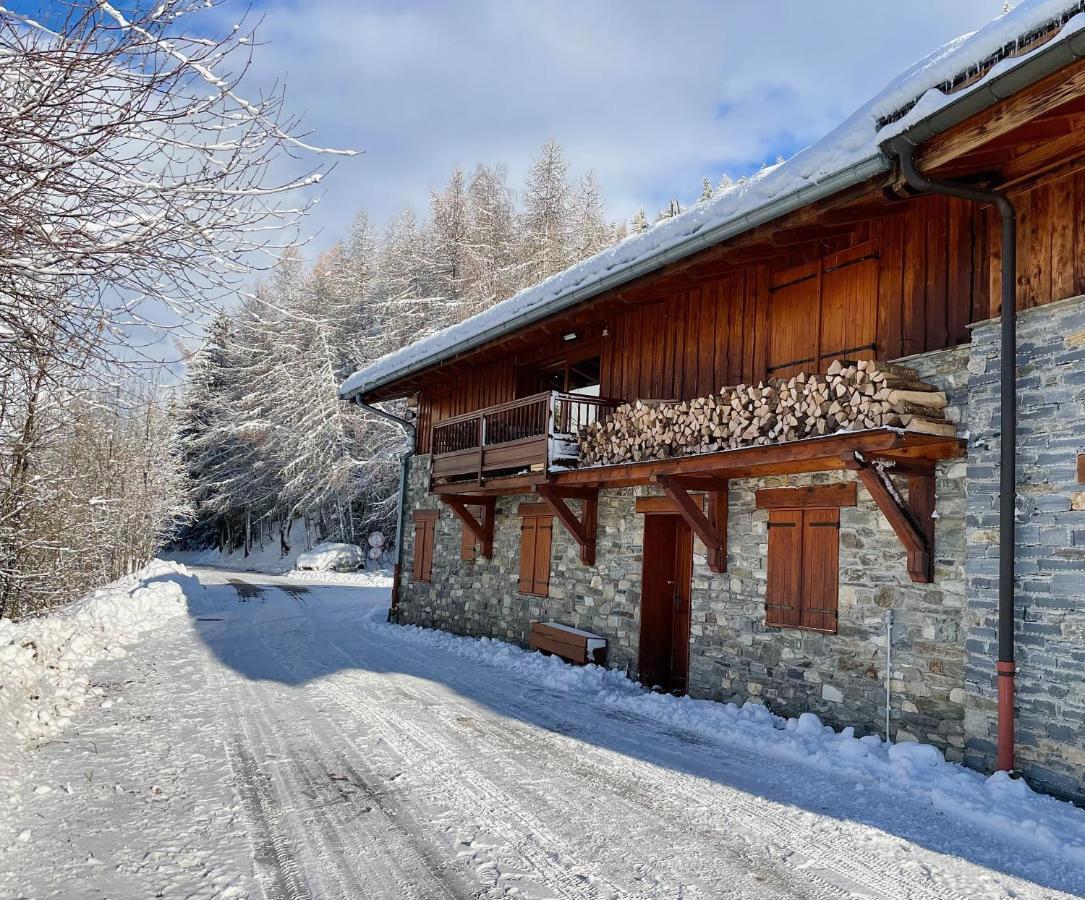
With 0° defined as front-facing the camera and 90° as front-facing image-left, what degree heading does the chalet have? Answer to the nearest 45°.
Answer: approximately 45°
